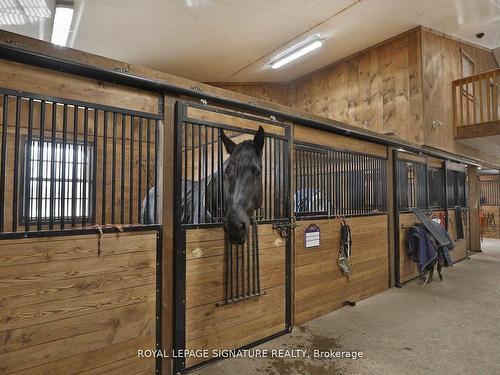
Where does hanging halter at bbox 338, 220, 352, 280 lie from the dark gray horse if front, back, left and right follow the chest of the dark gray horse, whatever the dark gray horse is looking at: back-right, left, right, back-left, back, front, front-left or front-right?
left

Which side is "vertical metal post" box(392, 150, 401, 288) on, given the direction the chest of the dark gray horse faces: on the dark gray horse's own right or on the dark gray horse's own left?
on the dark gray horse's own left

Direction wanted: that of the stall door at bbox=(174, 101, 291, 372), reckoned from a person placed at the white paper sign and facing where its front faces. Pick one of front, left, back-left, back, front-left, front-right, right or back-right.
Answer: right

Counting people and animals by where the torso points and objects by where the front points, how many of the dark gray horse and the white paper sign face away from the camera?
0

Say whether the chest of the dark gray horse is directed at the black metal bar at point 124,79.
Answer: no

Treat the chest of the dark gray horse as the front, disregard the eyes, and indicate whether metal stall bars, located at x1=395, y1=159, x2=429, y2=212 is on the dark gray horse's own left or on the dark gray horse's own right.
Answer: on the dark gray horse's own left

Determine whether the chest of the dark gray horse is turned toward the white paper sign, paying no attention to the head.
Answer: no

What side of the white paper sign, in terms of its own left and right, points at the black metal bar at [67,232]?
right

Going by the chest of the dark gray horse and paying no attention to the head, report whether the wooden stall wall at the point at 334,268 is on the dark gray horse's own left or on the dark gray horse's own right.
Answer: on the dark gray horse's own left

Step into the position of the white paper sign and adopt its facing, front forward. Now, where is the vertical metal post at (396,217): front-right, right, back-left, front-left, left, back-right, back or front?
left

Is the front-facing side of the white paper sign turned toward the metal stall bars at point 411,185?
no

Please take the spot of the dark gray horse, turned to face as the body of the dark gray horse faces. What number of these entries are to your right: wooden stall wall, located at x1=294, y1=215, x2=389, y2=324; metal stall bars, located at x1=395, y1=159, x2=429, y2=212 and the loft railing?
0

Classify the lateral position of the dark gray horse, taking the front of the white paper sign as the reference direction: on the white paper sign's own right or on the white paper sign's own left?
on the white paper sign's own right
